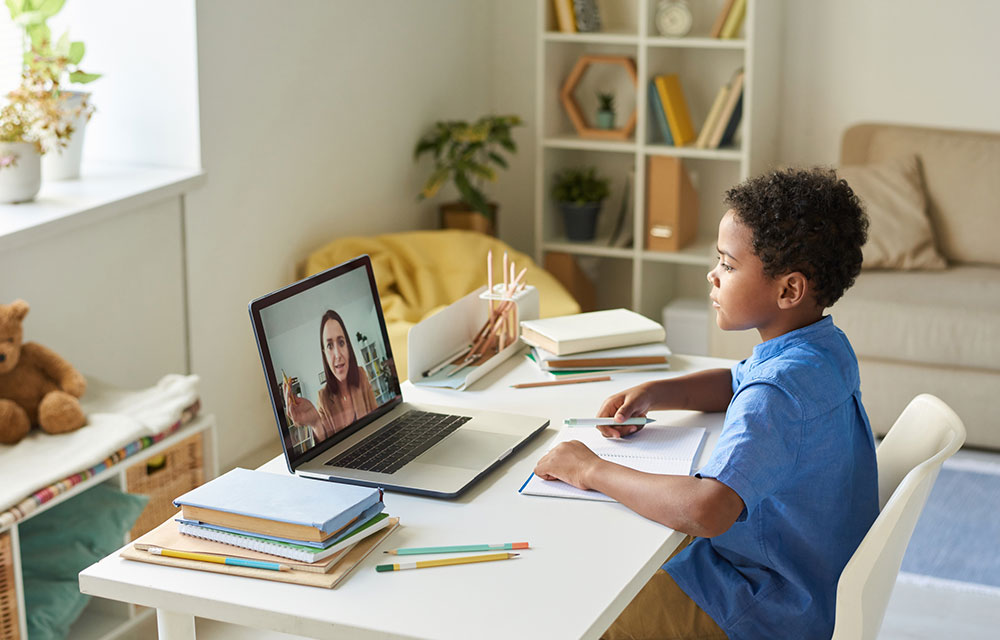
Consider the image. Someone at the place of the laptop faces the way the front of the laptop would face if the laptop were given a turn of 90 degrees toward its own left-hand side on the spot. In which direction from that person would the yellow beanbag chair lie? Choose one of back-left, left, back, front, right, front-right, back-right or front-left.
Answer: front-left

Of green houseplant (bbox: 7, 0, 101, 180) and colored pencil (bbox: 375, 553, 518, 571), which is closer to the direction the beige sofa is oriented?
the colored pencil

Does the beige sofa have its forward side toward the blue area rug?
yes

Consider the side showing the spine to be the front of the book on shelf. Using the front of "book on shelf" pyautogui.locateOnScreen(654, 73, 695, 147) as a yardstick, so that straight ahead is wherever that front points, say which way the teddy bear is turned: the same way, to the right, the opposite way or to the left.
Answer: to the left

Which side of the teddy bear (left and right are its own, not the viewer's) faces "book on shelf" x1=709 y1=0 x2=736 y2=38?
left

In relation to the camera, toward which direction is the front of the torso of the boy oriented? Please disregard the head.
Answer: to the viewer's left

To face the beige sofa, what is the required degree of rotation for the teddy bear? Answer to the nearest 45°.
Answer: approximately 45° to its left

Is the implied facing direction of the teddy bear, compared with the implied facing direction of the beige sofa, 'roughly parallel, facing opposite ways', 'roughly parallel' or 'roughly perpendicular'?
roughly perpendicular

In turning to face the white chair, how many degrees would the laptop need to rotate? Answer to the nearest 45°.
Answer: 0° — it already faces it

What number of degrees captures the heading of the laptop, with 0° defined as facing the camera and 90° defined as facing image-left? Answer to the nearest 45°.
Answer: approximately 315°

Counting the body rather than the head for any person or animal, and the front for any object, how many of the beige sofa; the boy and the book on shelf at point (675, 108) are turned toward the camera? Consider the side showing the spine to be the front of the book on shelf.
2
